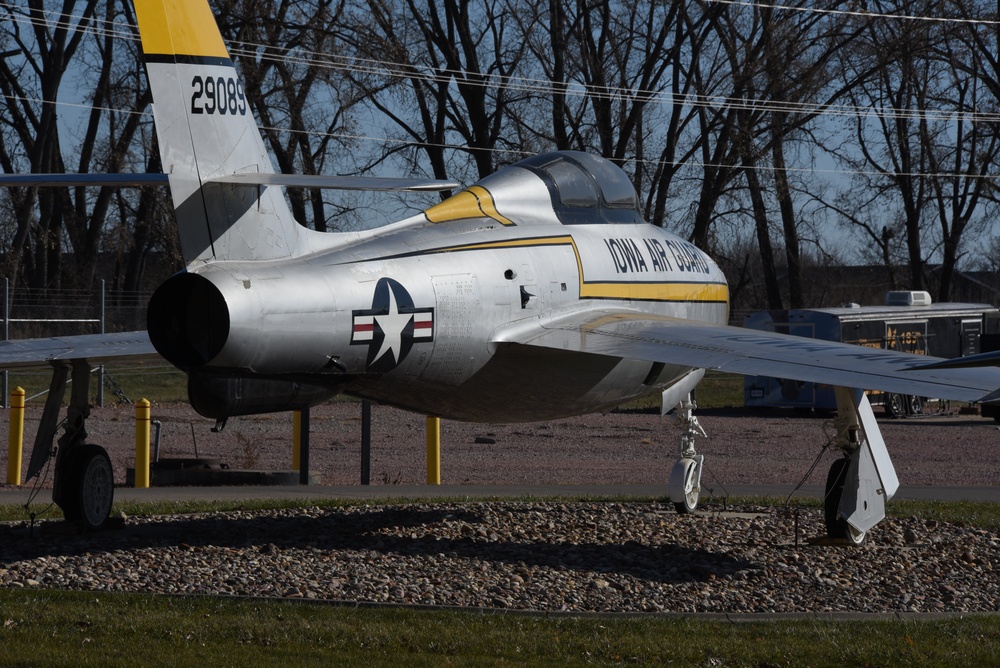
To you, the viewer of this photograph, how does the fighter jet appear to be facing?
facing away from the viewer and to the right of the viewer

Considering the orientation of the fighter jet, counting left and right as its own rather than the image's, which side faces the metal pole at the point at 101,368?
left

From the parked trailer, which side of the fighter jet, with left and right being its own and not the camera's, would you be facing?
front

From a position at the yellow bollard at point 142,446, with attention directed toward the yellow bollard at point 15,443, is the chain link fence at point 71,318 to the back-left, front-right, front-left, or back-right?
front-right

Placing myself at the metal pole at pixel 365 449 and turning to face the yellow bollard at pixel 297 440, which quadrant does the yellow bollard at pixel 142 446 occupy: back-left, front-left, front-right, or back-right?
front-left

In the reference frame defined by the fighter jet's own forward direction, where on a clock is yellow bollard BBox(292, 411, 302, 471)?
The yellow bollard is roughly at 10 o'clock from the fighter jet.
